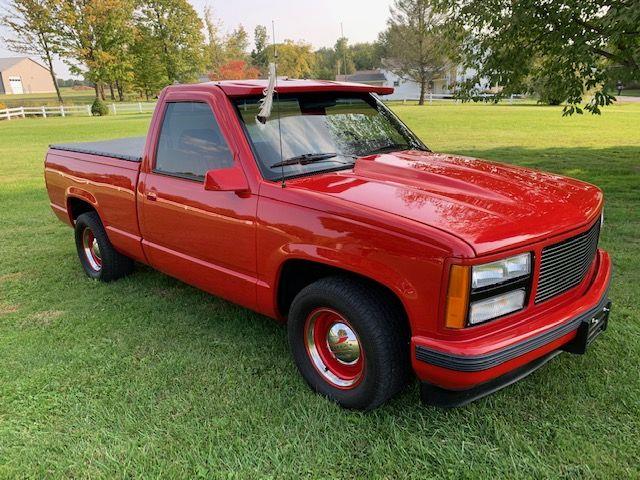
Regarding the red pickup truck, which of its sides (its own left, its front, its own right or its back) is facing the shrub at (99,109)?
back

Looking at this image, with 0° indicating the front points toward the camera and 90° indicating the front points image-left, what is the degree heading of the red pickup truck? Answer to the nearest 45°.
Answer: approximately 315°

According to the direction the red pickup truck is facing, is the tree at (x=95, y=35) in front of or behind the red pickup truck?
behind

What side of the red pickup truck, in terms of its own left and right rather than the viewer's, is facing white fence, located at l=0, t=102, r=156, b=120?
back

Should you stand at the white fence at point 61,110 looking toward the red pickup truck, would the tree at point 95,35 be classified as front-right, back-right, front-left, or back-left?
back-left

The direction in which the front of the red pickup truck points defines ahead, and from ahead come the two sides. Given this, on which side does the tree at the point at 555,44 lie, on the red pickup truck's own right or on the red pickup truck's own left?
on the red pickup truck's own left
